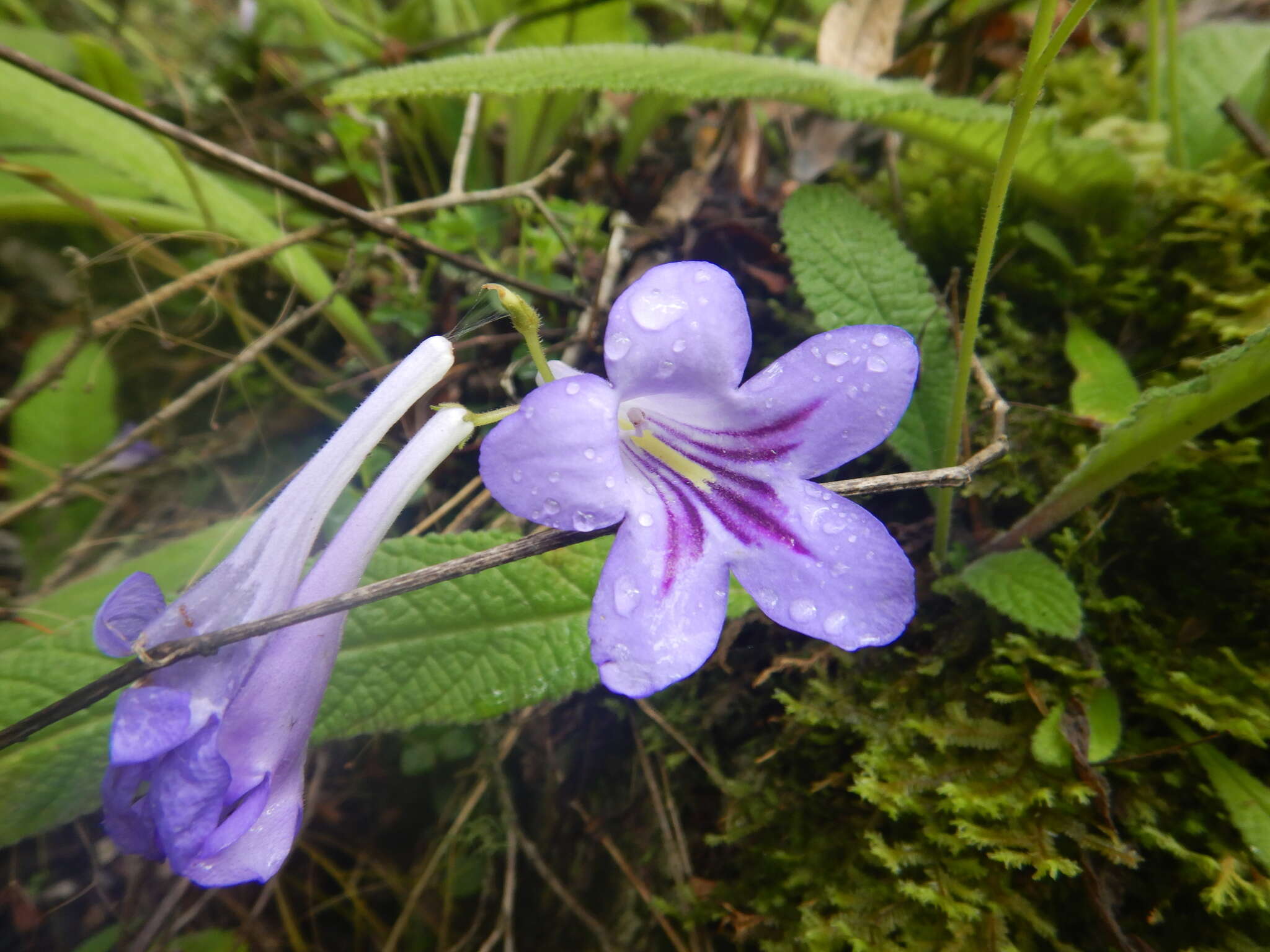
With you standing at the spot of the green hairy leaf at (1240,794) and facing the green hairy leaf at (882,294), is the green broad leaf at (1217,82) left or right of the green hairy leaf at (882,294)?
right

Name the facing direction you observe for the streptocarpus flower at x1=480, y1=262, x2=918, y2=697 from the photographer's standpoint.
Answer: facing the viewer

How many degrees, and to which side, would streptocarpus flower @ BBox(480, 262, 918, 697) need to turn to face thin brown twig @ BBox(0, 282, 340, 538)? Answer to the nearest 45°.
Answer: approximately 90° to its right

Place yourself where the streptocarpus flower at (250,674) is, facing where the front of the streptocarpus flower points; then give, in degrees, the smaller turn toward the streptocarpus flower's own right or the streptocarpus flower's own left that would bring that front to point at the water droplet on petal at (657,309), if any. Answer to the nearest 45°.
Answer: approximately 135° to the streptocarpus flower's own left

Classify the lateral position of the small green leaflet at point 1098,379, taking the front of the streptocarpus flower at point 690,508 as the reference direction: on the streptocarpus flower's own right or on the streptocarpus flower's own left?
on the streptocarpus flower's own left

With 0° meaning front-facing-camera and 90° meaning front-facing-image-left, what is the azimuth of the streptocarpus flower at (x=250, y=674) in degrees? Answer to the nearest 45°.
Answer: approximately 45°

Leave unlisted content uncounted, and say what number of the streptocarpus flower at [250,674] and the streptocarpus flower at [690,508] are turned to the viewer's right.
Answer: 0

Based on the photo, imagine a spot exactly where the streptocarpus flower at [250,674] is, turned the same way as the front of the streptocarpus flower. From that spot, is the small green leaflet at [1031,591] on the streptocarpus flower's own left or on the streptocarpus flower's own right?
on the streptocarpus flower's own left
